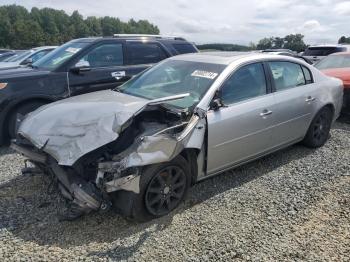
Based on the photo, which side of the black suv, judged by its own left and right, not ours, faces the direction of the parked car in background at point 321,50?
back

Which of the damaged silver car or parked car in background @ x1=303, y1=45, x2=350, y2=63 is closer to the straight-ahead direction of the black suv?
the damaged silver car

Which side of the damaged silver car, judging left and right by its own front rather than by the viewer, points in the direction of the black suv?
right

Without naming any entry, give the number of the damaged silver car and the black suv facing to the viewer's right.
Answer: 0

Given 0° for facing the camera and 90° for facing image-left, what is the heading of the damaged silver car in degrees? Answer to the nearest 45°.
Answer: approximately 45°

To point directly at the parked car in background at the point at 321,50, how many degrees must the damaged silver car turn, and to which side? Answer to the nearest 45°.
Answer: approximately 180°

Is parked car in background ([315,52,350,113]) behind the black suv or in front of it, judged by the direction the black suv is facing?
behind

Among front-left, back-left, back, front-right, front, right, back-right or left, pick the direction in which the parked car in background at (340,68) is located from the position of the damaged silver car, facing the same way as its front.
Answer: back
